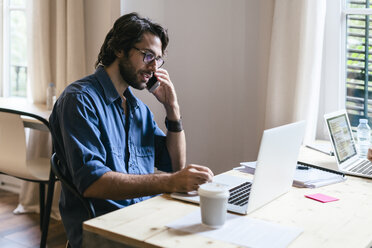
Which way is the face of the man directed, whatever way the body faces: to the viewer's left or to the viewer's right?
to the viewer's right

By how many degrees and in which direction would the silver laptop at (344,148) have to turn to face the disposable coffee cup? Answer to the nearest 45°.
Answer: approximately 45° to its right

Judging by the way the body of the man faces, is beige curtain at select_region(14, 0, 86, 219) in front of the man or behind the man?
behind

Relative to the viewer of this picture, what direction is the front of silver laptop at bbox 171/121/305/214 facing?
facing away from the viewer and to the left of the viewer

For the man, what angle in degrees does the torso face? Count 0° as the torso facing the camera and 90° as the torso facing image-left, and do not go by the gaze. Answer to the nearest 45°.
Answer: approximately 315°

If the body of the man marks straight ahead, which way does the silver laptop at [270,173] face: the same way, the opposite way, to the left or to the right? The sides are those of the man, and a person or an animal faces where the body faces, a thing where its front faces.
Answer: the opposite way
